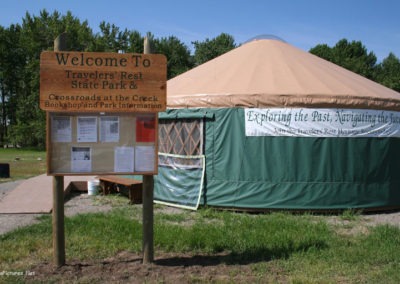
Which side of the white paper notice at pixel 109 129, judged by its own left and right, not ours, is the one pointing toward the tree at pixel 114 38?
back

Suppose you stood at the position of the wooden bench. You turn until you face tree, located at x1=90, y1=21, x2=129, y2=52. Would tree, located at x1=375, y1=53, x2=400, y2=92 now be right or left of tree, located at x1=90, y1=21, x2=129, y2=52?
right

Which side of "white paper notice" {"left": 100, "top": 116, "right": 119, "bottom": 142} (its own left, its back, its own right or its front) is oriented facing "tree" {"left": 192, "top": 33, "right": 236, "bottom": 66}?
back

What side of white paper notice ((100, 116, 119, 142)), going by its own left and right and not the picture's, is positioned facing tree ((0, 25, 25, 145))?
back

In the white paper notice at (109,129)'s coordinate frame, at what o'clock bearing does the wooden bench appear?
The wooden bench is roughly at 6 o'clock from the white paper notice.

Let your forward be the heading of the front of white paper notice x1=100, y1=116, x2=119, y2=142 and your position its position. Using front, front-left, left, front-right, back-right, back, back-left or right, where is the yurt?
back-left

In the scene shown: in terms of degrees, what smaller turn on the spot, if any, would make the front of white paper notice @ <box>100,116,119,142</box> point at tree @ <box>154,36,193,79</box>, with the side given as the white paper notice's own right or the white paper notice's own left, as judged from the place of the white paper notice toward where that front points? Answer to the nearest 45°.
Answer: approximately 180°

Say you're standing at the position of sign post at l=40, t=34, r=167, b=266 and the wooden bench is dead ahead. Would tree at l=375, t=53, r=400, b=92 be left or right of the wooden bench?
right
